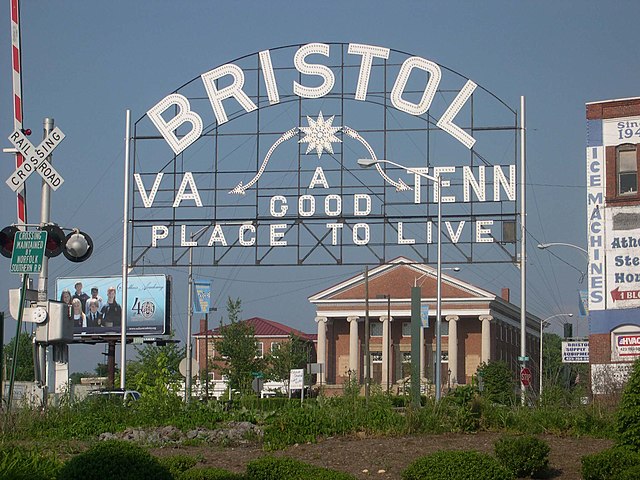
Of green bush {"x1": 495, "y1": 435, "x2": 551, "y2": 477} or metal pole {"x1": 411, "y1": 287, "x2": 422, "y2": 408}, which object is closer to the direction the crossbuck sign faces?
the green bush

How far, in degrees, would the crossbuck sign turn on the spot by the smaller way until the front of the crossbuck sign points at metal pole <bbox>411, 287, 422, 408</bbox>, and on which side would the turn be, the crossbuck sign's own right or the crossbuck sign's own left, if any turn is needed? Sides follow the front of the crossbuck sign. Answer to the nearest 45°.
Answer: approximately 135° to the crossbuck sign's own left

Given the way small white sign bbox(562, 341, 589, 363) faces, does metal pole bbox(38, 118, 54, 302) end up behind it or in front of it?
in front

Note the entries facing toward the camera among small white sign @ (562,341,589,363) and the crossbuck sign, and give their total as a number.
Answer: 2

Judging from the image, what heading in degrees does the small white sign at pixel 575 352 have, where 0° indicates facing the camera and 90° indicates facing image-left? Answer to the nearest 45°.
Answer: approximately 0°

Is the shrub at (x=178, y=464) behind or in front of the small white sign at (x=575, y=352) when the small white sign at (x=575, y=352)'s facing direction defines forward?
in front

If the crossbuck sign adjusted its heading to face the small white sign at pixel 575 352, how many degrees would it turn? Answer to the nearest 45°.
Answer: approximately 135° to its left

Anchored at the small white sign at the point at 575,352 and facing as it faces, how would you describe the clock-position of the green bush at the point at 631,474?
The green bush is roughly at 12 o'clock from the small white sign.

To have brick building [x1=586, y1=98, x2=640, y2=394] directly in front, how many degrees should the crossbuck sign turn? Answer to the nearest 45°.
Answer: approximately 135° to its left

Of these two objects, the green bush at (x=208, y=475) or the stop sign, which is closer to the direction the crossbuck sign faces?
the green bush

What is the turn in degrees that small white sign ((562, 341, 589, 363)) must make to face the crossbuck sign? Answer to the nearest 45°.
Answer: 0° — it already faces it

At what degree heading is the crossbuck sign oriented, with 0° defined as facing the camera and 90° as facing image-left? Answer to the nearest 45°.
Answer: approximately 0°

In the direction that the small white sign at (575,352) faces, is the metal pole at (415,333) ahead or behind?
ahead
